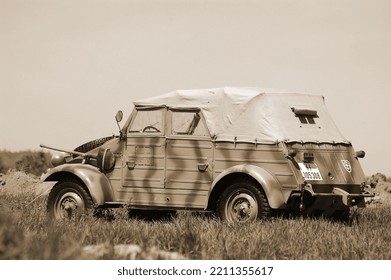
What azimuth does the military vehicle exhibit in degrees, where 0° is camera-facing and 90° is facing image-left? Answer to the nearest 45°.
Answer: approximately 135°
